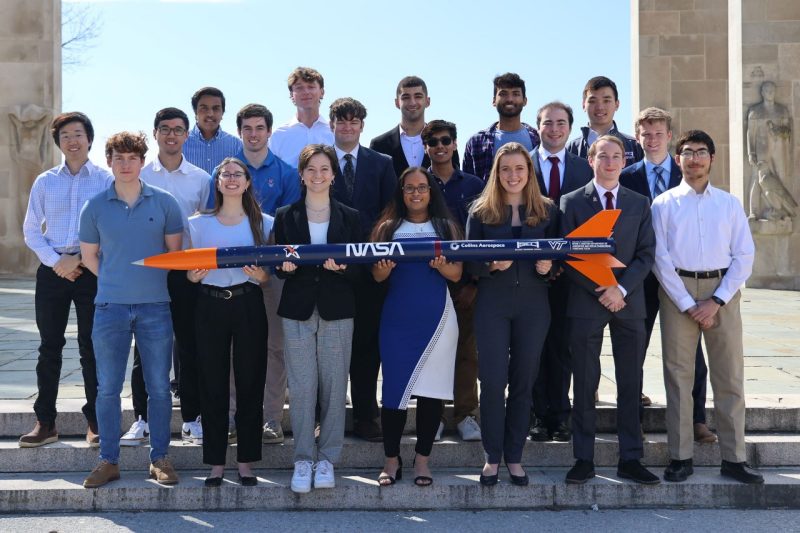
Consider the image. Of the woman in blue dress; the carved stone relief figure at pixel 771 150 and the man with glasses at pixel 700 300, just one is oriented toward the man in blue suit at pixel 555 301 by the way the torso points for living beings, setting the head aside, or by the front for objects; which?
the carved stone relief figure

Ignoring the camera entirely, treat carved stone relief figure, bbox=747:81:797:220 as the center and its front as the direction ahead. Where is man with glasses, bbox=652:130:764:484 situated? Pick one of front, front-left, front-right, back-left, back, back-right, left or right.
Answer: front

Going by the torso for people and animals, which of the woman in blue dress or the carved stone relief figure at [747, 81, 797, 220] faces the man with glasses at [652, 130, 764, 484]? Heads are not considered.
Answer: the carved stone relief figure

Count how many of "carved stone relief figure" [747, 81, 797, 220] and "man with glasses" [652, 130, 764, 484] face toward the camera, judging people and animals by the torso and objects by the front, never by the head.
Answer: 2

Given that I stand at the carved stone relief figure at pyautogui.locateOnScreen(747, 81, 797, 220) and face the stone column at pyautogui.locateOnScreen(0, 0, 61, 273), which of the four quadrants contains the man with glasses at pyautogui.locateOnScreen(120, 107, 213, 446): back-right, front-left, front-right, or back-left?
front-left

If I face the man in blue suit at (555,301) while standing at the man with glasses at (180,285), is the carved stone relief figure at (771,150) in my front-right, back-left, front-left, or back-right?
front-left

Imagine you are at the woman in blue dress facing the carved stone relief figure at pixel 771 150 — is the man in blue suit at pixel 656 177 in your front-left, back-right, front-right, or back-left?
front-right

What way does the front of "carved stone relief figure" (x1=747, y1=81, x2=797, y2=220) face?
toward the camera

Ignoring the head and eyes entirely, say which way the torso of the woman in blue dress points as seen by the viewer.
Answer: toward the camera
